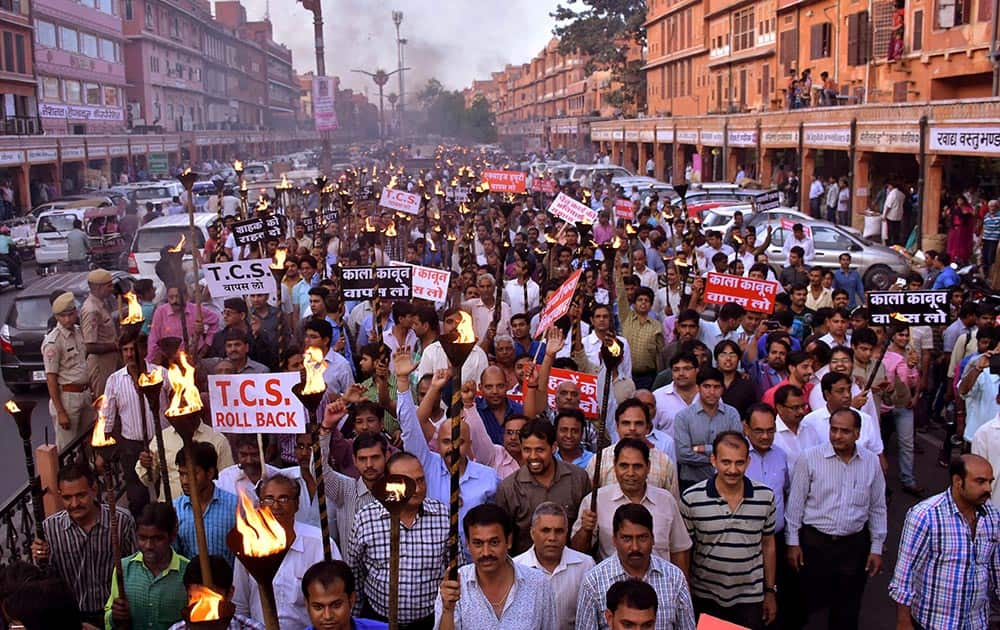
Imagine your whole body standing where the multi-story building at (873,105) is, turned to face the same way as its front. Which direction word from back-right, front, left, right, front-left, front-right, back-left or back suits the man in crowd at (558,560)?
front-left

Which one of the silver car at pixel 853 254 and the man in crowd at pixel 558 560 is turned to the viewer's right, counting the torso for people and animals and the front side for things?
the silver car

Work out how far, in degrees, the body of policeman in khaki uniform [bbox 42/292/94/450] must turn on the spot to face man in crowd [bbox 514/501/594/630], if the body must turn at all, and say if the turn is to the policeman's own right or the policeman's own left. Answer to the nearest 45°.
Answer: approximately 45° to the policeman's own right

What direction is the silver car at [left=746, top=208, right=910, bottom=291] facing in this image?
to the viewer's right

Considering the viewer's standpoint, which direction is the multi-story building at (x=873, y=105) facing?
facing the viewer and to the left of the viewer

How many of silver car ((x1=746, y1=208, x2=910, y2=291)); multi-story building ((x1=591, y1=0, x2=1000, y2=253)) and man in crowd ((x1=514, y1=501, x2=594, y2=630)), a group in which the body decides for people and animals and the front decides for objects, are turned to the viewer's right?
1

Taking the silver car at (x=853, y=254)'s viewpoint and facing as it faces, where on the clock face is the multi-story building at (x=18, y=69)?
The multi-story building is roughly at 7 o'clock from the silver car.

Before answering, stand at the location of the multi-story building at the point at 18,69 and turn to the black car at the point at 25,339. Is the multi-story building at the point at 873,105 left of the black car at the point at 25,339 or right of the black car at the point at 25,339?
left

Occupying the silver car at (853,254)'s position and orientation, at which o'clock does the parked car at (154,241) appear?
The parked car is roughly at 5 o'clock from the silver car.

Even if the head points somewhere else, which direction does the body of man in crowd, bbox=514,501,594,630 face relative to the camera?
toward the camera
